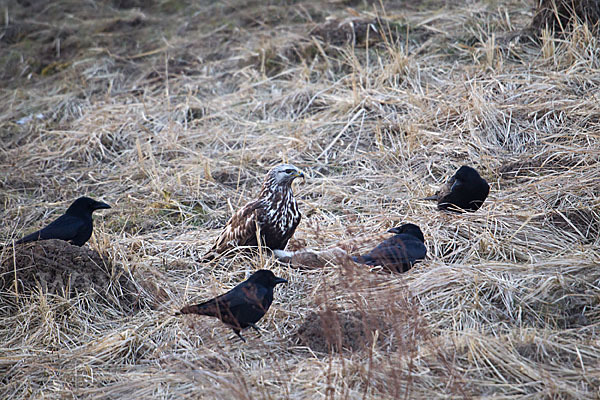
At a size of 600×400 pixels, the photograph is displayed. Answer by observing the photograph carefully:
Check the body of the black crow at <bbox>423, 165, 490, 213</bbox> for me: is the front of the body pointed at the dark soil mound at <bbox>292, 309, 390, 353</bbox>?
no

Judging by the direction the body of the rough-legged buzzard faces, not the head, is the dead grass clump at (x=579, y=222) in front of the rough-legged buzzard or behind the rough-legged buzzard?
in front

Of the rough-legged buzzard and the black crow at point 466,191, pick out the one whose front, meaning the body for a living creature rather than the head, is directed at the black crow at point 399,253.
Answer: the rough-legged buzzard

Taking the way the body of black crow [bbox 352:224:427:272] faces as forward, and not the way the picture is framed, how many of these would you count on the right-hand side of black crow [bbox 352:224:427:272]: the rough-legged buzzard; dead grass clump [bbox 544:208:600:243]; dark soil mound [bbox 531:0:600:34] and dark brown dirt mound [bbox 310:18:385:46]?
0

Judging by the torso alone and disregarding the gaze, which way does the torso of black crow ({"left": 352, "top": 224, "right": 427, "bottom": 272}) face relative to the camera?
to the viewer's right

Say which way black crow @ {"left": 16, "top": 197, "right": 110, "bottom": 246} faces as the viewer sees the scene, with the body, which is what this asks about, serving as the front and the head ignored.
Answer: to the viewer's right

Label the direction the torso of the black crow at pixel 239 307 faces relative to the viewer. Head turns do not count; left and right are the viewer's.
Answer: facing to the right of the viewer

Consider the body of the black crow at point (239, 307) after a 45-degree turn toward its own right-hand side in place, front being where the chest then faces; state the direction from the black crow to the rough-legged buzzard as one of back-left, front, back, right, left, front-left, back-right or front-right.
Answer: back-left

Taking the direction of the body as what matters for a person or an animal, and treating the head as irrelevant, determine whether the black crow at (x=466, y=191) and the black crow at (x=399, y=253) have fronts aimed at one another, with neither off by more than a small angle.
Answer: no

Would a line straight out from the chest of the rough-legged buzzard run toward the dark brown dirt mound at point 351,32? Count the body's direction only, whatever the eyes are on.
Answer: no

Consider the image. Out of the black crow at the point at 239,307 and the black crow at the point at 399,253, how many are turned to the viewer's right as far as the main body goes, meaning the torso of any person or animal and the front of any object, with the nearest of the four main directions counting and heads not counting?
2

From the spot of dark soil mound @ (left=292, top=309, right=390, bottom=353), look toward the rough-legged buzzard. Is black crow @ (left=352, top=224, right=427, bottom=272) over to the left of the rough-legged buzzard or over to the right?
right

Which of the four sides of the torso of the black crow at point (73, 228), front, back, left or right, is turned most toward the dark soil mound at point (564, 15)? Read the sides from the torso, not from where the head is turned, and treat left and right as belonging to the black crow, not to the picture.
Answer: left

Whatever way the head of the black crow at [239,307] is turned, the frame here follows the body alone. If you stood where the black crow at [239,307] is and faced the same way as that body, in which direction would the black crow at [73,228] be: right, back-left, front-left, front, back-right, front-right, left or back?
back-left

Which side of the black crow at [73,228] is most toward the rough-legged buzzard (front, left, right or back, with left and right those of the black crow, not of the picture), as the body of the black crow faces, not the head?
front

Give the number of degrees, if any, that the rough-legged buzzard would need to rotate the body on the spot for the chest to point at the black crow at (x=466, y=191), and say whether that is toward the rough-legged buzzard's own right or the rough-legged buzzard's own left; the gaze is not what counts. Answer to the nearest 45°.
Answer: approximately 45° to the rough-legged buzzard's own left

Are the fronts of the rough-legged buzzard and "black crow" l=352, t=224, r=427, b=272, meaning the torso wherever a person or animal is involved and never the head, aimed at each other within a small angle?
no
